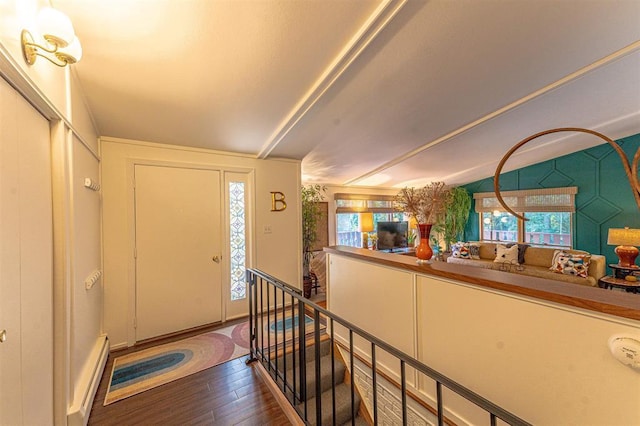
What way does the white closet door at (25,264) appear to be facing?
to the viewer's right

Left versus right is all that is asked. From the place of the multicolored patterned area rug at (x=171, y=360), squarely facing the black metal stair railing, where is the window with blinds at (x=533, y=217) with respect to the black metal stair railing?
left

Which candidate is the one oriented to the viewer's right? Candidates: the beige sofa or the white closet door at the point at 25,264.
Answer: the white closet door

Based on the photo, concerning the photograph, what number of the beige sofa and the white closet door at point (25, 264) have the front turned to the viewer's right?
1

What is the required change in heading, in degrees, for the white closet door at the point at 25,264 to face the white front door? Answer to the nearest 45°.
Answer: approximately 45° to its left
